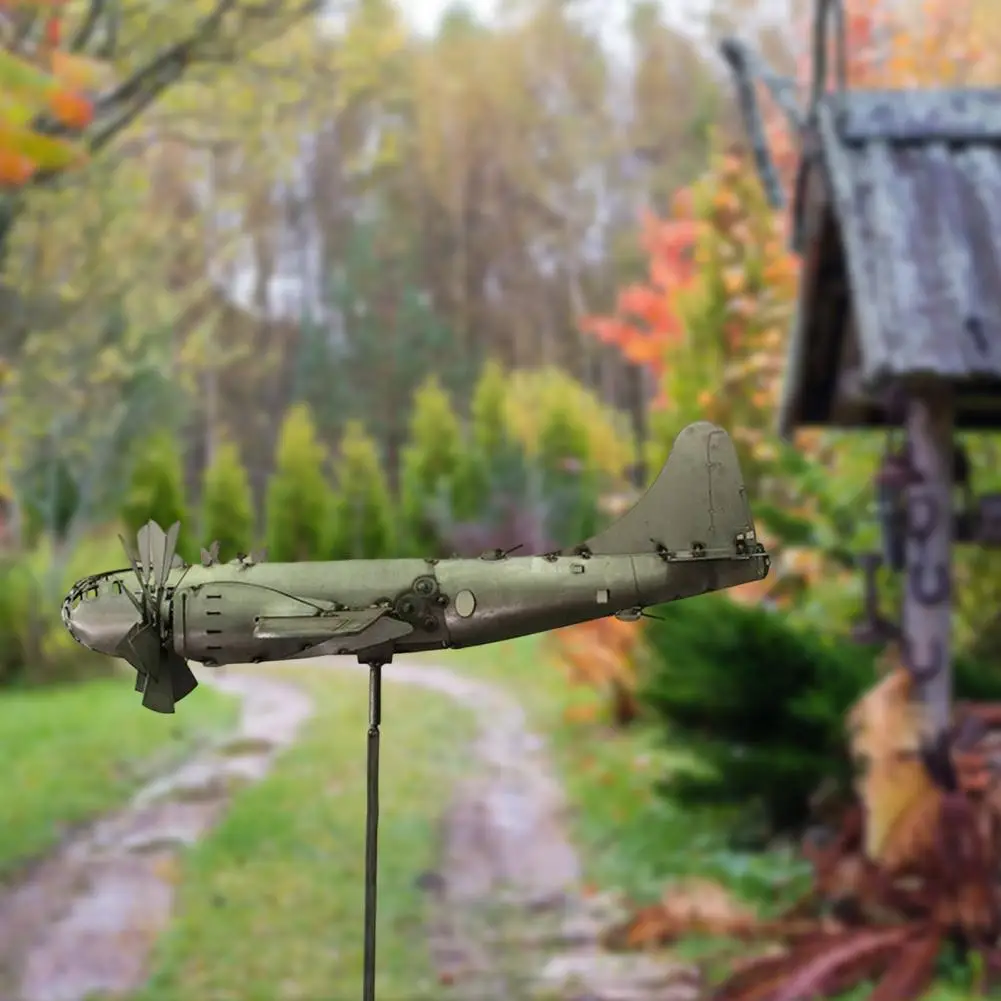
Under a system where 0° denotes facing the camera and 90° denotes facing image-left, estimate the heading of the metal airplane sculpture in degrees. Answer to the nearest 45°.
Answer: approximately 90°

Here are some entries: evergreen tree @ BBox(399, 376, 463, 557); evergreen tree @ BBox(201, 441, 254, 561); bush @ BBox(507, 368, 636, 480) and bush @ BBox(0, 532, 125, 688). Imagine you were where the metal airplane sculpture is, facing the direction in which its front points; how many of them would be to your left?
0

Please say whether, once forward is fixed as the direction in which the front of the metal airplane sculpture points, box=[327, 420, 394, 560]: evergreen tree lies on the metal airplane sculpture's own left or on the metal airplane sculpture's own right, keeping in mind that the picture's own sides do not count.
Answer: on the metal airplane sculpture's own right

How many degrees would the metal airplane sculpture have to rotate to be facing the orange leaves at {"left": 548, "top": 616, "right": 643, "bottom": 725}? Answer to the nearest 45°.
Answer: approximately 90° to its right

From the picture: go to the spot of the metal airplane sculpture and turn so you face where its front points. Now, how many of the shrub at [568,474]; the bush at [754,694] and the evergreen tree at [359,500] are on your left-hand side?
0

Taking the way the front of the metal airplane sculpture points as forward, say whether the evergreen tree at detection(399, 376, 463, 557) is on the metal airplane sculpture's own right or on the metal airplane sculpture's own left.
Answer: on the metal airplane sculpture's own right

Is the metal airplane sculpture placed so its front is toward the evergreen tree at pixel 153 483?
no

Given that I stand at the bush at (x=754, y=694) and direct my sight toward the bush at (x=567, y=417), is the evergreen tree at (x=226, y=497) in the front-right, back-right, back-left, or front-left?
front-left

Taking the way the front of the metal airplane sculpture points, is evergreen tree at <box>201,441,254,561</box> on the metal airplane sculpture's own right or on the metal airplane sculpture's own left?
on the metal airplane sculpture's own right

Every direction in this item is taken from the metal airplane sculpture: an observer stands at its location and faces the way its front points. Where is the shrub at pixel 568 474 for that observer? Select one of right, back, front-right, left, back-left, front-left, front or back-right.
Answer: right

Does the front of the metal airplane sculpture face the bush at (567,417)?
no

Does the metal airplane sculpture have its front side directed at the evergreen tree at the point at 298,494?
no
